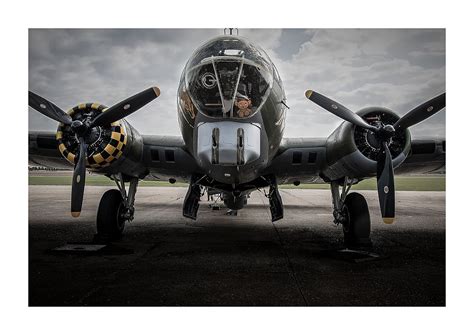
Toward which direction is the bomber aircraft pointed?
toward the camera
